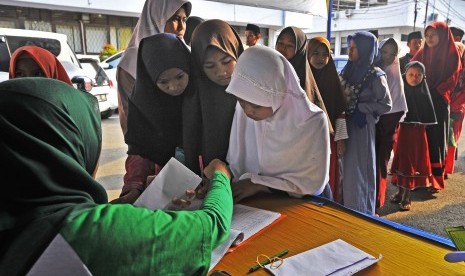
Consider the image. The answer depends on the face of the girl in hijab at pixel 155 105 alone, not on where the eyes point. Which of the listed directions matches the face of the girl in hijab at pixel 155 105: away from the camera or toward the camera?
toward the camera

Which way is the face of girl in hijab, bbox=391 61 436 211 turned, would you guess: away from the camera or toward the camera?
toward the camera

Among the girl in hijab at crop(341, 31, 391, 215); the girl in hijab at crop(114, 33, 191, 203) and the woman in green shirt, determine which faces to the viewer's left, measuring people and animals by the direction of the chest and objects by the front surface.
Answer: the girl in hijab at crop(341, 31, 391, 215)

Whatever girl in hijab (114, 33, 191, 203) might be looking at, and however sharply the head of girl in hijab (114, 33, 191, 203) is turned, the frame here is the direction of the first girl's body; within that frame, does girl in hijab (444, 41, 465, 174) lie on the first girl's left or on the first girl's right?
on the first girl's left

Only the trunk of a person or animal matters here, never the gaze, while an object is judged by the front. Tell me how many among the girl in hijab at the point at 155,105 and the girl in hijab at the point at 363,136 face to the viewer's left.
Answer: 1

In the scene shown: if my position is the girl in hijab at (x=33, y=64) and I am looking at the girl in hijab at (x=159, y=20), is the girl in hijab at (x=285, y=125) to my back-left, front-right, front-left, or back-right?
front-right

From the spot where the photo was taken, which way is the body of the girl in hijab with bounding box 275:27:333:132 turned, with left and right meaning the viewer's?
facing the viewer and to the left of the viewer

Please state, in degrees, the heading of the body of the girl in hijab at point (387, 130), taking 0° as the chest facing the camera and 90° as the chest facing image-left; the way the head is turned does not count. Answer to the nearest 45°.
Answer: approximately 45°

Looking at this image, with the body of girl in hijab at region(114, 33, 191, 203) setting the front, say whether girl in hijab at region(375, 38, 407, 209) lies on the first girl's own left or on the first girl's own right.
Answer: on the first girl's own left

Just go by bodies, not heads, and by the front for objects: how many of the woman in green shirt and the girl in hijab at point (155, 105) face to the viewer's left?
0

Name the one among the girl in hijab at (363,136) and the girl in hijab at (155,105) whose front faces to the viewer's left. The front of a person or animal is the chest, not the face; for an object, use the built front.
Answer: the girl in hijab at (363,136)

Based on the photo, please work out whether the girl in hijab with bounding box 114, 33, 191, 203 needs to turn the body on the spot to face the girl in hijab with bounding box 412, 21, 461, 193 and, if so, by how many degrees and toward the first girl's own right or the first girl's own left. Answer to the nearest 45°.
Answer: approximately 90° to the first girl's own left

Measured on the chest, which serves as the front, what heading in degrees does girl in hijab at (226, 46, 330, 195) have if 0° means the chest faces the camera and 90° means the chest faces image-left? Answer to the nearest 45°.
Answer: approximately 45°

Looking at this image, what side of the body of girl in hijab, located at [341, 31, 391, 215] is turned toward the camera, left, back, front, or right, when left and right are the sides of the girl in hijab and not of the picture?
left

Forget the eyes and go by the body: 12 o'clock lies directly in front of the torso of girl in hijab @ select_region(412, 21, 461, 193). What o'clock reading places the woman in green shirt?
The woman in green shirt is roughly at 11 o'clock from the girl in hijab.

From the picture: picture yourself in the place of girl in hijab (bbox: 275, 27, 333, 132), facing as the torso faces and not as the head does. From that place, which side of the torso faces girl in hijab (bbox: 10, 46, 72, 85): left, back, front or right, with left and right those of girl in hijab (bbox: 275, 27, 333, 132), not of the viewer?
front
